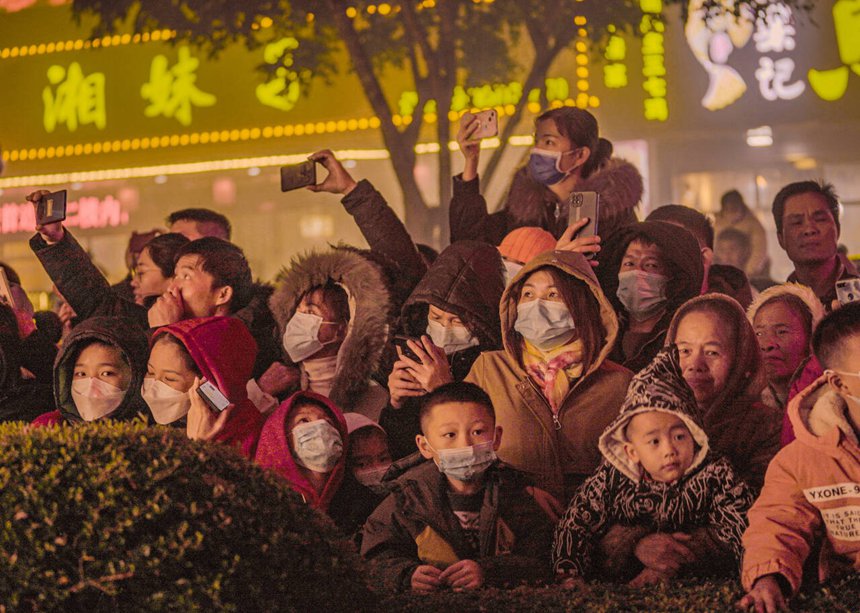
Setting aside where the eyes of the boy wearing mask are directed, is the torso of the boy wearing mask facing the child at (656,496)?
no

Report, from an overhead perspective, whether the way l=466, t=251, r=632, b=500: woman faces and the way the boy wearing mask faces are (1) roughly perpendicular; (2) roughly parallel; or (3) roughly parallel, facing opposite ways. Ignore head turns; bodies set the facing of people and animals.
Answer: roughly parallel

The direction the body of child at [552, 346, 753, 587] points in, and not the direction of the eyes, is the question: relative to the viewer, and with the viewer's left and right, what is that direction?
facing the viewer

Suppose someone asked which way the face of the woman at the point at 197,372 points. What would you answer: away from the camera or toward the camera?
toward the camera

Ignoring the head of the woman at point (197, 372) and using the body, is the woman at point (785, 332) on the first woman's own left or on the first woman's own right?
on the first woman's own left

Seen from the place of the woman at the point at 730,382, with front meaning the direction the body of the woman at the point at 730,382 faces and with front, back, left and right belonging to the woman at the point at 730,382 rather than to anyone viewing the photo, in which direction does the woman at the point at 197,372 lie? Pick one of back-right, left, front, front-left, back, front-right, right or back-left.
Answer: front-right

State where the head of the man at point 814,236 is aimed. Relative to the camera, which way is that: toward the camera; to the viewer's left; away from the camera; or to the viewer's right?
toward the camera

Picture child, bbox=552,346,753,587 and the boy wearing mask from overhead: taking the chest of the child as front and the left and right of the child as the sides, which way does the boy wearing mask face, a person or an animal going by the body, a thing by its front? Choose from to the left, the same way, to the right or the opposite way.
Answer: the same way

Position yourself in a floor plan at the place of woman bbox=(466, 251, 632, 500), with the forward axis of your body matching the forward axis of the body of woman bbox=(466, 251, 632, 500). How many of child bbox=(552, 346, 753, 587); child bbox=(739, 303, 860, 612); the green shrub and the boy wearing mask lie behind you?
0

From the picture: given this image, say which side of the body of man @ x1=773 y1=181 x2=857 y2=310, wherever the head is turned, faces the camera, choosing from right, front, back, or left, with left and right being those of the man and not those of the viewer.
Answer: front

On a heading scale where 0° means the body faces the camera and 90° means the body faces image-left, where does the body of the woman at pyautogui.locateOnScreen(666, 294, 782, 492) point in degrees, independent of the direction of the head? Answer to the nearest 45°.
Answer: approximately 45°

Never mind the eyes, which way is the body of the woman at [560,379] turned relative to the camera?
toward the camera

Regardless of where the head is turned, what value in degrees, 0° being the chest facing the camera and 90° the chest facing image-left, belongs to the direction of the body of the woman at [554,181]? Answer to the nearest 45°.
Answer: approximately 45°

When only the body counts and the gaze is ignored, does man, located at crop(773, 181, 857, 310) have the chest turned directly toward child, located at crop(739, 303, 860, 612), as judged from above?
yes
